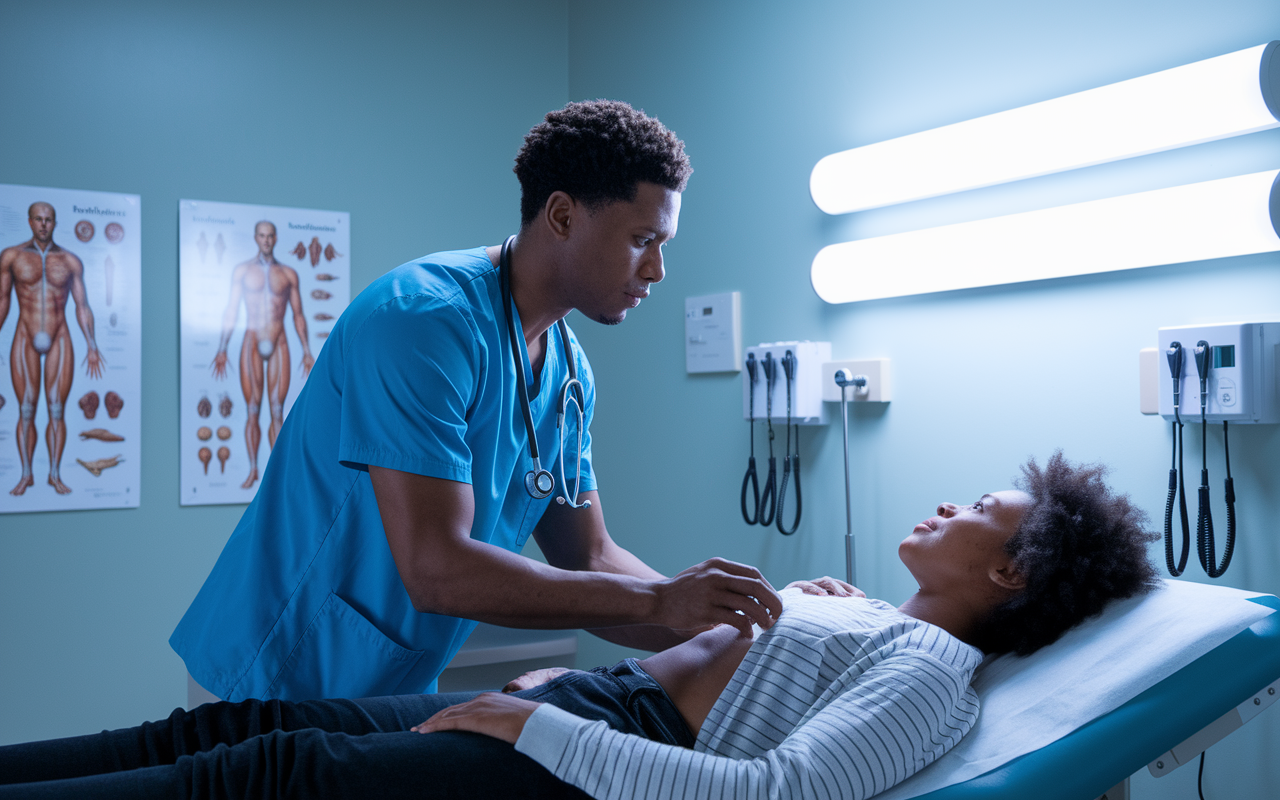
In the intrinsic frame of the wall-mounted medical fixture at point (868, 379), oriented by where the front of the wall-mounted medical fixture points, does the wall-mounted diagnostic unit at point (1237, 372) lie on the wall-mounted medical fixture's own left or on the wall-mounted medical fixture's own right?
on the wall-mounted medical fixture's own left

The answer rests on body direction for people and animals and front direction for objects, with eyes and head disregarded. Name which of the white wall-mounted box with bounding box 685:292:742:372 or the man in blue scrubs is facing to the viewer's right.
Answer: the man in blue scrubs

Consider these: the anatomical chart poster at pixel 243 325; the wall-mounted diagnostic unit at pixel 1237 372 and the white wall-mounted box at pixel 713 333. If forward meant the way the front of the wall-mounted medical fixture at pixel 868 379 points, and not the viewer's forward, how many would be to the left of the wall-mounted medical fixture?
1

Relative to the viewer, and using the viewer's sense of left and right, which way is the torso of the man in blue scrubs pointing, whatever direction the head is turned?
facing to the right of the viewer

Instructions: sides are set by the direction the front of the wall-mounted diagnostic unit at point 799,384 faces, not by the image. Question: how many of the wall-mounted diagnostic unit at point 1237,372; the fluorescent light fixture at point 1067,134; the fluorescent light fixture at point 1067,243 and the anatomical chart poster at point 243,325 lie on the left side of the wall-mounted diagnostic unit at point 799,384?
3

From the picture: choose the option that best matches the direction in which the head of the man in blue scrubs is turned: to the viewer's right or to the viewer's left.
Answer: to the viewer's right

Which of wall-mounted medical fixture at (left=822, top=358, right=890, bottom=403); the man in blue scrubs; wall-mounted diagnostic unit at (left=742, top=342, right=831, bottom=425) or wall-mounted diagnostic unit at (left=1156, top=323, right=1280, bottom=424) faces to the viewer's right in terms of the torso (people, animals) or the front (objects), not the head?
the man in blue scrubs

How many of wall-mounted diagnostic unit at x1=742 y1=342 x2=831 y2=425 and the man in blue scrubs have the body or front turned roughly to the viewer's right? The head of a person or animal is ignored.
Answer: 1

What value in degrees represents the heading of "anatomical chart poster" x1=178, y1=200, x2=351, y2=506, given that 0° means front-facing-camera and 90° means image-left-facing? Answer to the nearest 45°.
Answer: approximately 315°

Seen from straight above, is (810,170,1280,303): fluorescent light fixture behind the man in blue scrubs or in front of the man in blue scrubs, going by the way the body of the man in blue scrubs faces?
in front
